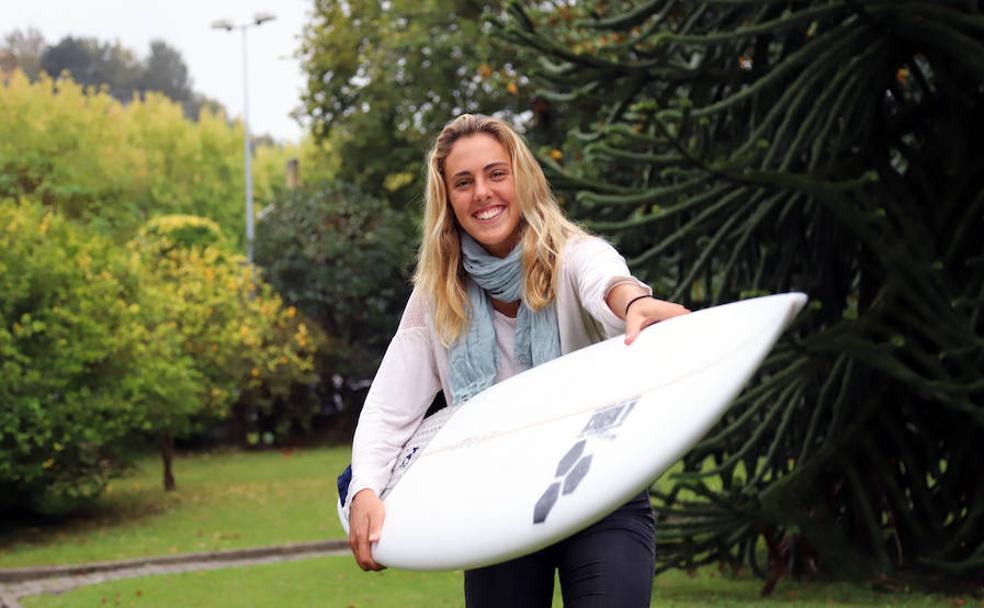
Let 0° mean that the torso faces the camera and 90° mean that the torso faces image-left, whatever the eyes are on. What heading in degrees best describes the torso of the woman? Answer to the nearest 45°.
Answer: approximately 0°

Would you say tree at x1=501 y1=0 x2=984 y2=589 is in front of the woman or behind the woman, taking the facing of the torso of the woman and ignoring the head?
behind

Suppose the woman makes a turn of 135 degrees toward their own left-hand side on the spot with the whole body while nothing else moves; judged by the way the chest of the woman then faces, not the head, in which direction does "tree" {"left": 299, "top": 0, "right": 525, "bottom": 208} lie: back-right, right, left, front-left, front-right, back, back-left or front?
front-left

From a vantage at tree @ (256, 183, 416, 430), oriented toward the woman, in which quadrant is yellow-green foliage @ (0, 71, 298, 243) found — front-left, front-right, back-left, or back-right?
back-right

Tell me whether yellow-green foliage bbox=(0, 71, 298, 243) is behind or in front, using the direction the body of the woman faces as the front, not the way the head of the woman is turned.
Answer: behind

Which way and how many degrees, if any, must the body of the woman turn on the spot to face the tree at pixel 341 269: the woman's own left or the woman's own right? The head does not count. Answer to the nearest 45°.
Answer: approximately 180°

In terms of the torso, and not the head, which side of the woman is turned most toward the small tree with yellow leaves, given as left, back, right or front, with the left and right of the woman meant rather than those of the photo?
back
